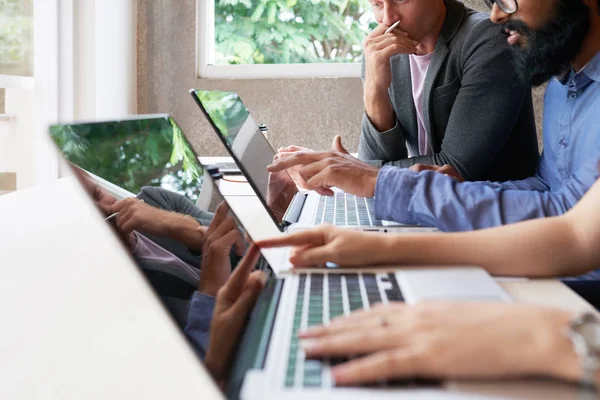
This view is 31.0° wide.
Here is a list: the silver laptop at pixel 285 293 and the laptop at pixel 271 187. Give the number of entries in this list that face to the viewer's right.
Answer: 2

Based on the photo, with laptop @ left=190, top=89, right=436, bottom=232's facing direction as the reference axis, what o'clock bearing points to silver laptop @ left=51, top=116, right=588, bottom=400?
The silver laptop is roughly at 3 o'clock from the laptop.

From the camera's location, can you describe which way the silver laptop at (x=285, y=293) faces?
facing to the right of the viewer

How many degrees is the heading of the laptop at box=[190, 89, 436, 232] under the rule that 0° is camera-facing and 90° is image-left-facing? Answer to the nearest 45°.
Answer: approximately 270°

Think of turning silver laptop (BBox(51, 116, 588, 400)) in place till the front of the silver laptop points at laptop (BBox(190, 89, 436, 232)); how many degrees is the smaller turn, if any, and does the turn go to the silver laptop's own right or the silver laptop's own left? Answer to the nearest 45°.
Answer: approximately 90° to the silver laptop's own left
